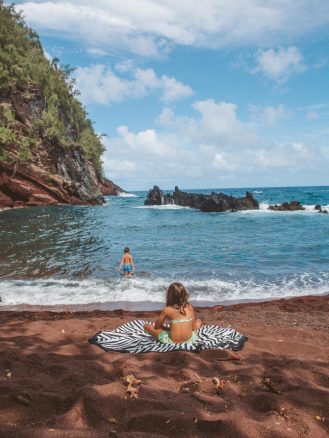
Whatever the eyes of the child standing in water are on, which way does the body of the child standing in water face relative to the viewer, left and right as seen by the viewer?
facing away from the viewer

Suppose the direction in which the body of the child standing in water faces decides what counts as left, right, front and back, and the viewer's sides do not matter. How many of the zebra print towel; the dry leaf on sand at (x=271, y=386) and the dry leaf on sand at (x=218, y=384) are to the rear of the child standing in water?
3

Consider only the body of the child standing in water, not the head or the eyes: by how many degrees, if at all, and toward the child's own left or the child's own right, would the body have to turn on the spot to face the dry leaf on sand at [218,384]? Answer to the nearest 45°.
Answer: approximately 180°

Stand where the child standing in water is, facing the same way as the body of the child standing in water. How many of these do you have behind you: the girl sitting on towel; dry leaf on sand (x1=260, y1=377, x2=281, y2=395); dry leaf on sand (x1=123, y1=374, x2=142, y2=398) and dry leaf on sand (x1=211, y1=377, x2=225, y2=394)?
4

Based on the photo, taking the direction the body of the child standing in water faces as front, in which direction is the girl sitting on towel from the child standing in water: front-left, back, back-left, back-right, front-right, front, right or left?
back

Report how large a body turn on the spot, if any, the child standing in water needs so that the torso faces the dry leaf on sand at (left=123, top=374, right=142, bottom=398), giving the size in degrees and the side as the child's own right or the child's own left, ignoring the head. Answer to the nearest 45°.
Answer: approximately 180°

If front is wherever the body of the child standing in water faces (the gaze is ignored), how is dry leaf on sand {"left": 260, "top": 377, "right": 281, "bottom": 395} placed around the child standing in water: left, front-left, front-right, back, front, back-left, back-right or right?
back

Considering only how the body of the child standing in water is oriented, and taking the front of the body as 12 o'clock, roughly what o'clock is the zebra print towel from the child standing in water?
The zebra print towel is roughly at 6 o'clock from the child standing in water.

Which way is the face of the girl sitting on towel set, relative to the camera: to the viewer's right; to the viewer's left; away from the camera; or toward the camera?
away from the camera
